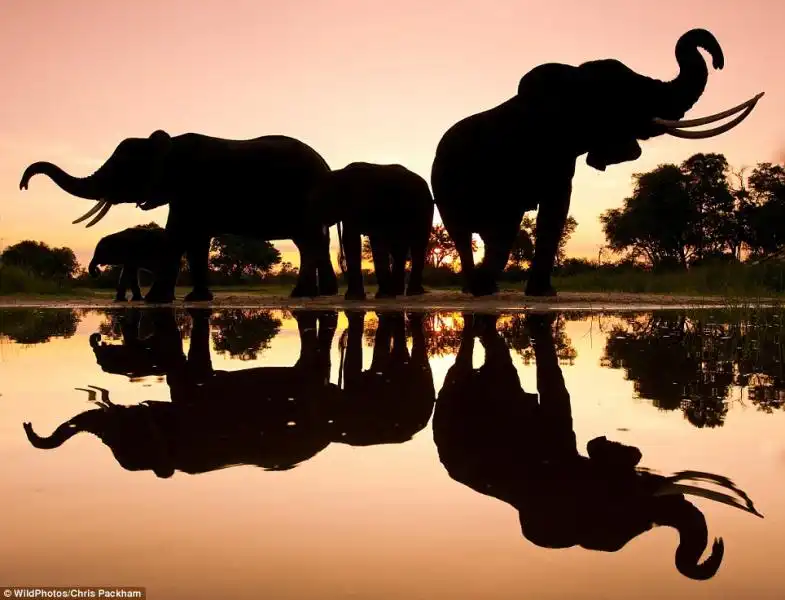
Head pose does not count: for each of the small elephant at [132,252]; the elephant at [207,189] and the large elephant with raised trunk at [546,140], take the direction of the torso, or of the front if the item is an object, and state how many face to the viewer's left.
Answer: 2

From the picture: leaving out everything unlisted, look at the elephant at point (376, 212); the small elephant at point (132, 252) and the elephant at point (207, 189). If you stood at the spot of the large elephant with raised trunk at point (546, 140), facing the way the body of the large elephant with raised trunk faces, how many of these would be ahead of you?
0

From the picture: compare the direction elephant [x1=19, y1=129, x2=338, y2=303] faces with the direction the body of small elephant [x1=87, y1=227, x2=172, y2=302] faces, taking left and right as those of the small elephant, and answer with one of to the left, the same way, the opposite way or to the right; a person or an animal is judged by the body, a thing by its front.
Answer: the same way

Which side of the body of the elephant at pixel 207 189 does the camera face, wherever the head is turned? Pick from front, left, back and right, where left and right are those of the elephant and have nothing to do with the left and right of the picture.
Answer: left

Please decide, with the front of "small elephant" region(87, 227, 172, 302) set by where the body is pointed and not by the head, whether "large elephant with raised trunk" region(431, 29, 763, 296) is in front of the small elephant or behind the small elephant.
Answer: behind

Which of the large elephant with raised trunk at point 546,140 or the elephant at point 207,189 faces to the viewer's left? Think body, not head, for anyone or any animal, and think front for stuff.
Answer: the elephant

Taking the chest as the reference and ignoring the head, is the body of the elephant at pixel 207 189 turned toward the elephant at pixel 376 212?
no

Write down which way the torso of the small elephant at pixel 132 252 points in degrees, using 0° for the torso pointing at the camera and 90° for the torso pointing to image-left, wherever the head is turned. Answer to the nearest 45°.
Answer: approximately 90°

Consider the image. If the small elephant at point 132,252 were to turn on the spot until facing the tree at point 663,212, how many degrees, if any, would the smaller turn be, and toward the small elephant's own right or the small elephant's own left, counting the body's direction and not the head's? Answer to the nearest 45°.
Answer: approximately 135° to the small elephant's own right

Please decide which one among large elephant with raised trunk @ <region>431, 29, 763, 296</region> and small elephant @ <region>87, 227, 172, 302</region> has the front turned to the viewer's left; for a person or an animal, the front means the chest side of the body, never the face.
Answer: the small elephant

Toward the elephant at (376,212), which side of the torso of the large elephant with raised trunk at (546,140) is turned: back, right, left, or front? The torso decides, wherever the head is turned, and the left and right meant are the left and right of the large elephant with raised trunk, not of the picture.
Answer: back

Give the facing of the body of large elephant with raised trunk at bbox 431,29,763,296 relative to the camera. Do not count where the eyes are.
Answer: to the viewer's right

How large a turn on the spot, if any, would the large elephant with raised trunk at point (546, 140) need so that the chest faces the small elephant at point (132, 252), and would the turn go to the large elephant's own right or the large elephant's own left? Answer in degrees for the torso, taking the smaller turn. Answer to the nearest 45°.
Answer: approximately 180°
